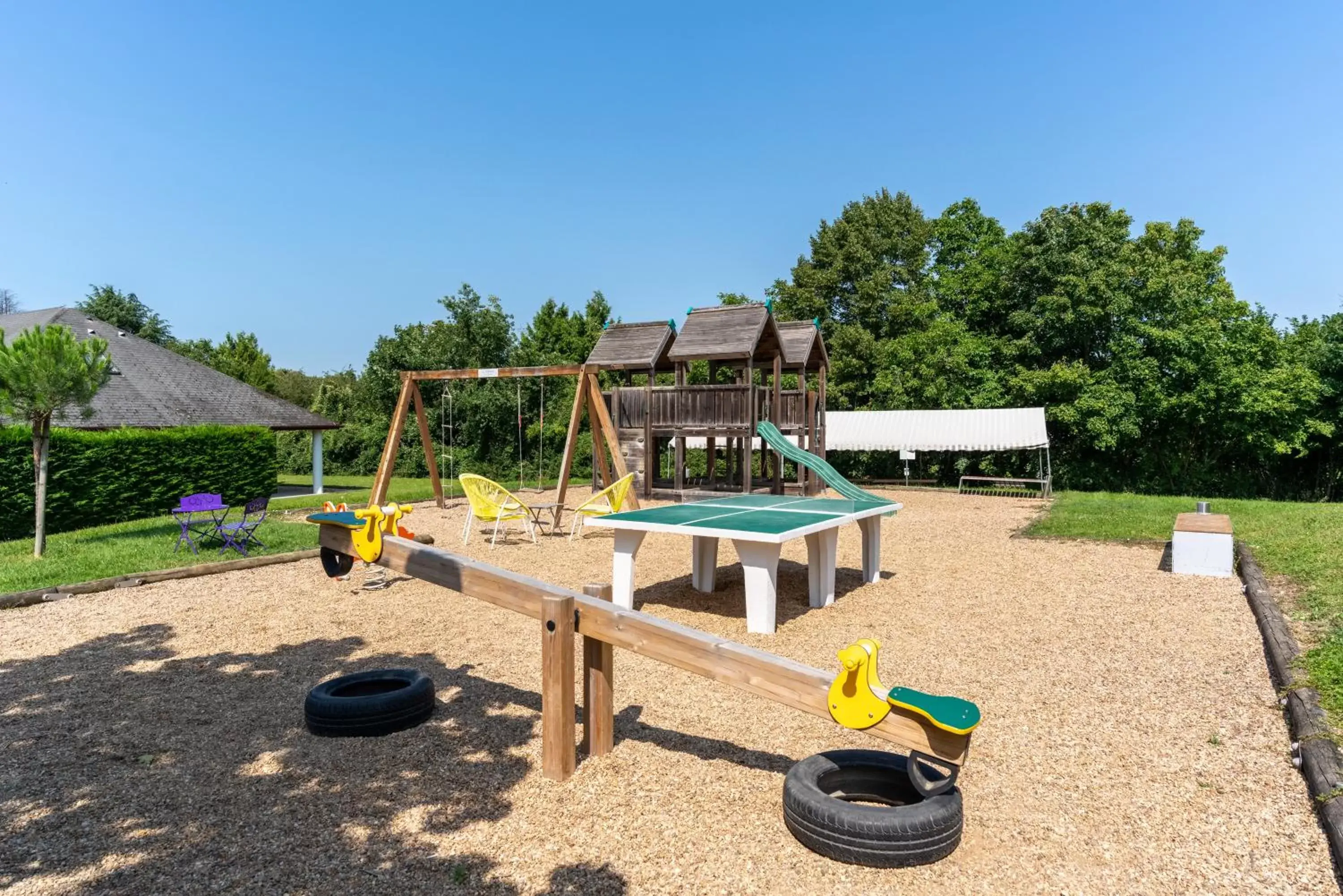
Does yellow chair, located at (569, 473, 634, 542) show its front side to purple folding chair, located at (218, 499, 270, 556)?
yes

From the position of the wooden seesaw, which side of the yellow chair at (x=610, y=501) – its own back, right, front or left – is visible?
left

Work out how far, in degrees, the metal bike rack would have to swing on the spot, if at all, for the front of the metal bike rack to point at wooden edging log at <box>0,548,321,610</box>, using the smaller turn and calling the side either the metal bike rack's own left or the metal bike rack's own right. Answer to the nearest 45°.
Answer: approximately 45° to the metal bike rack's own right

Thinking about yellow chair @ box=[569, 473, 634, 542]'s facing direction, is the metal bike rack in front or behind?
behind

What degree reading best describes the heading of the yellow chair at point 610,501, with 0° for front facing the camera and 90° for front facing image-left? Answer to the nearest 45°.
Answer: approximately 90°

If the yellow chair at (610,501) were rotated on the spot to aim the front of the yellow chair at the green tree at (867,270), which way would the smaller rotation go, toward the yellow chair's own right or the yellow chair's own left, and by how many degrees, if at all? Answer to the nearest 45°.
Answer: approximately 135° to the yellow chair's own right

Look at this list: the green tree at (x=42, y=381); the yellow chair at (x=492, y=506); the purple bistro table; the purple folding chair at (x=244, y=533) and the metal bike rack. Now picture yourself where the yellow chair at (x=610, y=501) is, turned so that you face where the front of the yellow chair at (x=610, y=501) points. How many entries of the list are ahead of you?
4

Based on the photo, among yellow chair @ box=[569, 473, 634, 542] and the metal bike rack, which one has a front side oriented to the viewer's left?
the yellow chair

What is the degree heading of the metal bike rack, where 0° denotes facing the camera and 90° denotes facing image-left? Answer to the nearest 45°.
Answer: approximately 0°
